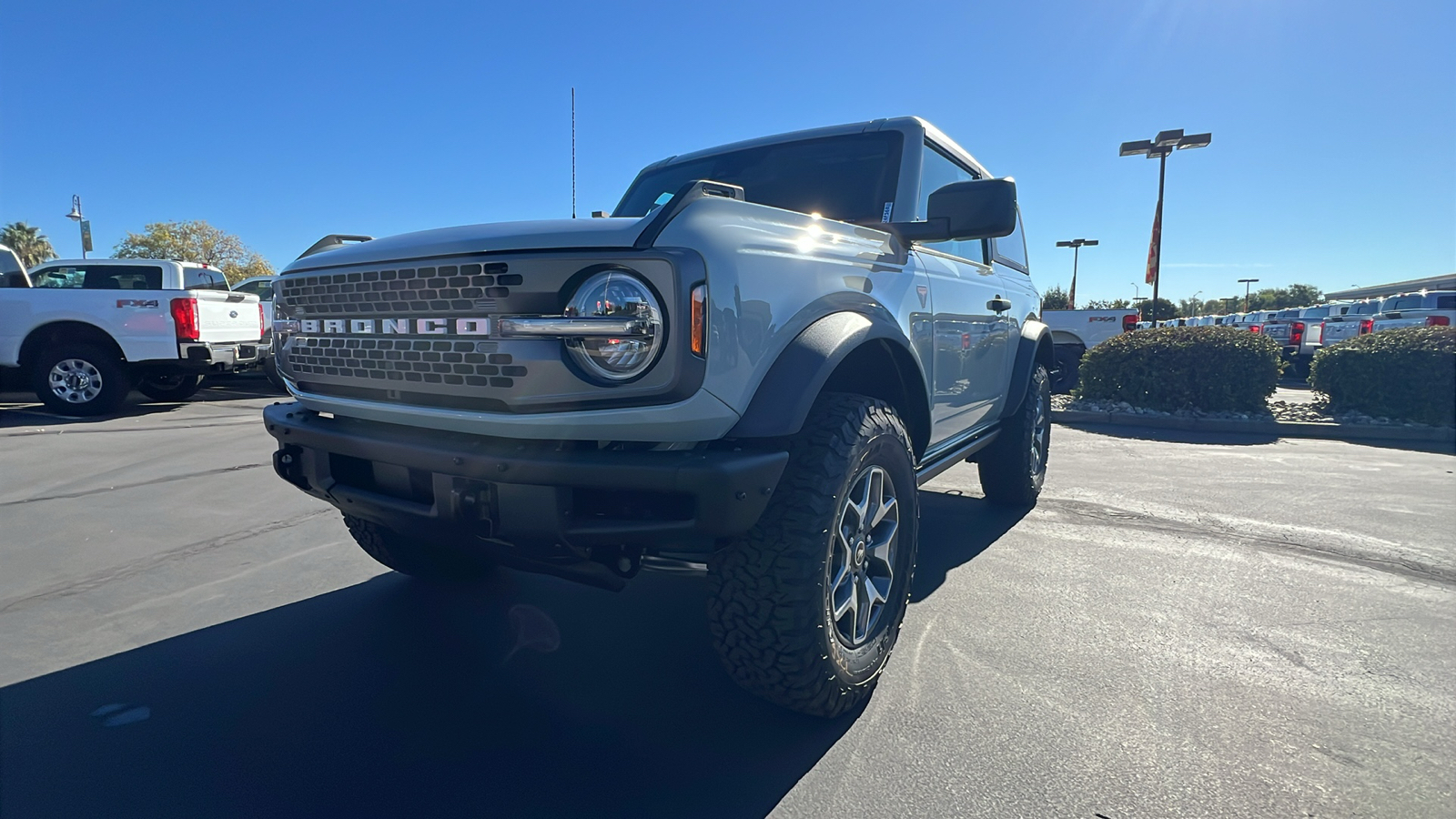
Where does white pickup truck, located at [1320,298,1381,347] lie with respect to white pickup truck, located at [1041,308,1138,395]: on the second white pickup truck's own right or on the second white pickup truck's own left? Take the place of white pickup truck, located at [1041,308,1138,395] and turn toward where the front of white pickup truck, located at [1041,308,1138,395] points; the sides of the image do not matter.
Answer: on the second white pickup truck's own right

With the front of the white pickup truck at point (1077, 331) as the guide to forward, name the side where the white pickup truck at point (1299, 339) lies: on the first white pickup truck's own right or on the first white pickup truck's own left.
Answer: on the first white pickup truck's own right

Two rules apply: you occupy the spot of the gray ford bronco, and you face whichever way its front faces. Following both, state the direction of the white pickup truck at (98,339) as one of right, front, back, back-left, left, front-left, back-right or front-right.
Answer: right

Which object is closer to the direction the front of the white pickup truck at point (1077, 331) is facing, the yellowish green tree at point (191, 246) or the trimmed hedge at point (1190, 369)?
the yellowish green tree

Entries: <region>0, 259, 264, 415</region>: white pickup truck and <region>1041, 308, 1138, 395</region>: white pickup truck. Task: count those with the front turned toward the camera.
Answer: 0

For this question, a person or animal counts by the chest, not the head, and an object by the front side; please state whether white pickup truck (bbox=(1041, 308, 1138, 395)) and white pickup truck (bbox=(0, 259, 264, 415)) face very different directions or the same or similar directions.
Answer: same or similar directions

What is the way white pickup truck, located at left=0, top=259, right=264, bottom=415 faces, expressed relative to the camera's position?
facing away from the viewer and to the left of the viewer

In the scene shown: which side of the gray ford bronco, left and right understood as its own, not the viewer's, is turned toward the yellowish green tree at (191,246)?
right

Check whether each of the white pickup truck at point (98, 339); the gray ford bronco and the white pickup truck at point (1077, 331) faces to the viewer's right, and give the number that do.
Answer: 0

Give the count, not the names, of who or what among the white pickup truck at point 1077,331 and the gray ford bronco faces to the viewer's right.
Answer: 0

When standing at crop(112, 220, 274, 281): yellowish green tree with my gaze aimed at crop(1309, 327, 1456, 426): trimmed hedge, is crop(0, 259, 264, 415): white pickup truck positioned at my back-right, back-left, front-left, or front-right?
front-right

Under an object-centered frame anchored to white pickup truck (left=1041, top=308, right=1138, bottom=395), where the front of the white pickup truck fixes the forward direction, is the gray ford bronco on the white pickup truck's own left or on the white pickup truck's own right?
on the white pickup truck's own left
